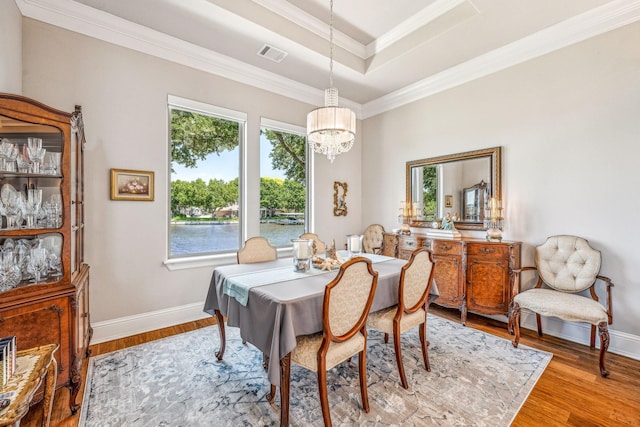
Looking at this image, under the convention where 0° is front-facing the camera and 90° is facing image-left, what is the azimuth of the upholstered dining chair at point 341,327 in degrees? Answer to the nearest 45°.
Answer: approximately 135°

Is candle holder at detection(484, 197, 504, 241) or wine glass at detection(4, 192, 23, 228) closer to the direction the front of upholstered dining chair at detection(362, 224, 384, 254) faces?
the wine glass

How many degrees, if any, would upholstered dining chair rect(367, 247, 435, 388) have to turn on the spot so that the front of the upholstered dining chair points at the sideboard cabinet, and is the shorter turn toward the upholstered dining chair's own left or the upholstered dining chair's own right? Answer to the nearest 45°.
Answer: approximately 90° to the upholstered dining chair's own right

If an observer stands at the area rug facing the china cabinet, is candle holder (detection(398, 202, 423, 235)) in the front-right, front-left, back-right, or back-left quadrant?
back-right

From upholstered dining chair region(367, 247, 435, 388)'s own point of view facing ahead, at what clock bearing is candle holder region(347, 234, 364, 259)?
The candle holder is roughly at 12 o'clock from the upholstered dining chair.

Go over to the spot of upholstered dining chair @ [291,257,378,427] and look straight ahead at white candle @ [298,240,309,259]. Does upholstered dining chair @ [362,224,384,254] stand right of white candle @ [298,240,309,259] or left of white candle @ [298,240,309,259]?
right

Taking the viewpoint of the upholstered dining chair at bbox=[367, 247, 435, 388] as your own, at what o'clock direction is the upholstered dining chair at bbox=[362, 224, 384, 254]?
the upholstered dining chair at bbox=[362, 224, 384, 254] is roughly at 1 o'clock from the upholstered dining chair at bbox=[367, 247, 435, 388].

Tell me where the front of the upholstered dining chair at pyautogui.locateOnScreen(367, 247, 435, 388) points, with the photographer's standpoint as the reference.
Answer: facing away from the viewer and to the left of the viewer

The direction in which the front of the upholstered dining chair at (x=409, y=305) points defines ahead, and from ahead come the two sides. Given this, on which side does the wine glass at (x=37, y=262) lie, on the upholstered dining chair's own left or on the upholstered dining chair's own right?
on the upholstered dining chair's own left

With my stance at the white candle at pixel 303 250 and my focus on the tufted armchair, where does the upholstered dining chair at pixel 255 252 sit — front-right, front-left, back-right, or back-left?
back-left

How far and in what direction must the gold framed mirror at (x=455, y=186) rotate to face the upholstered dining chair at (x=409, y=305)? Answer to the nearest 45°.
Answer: approximately 45° to its left
